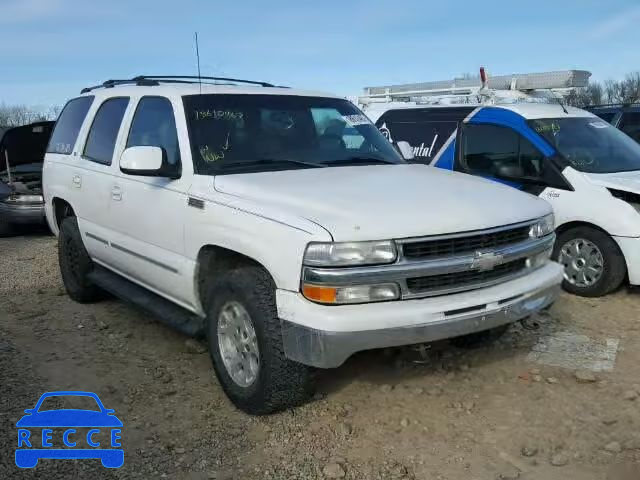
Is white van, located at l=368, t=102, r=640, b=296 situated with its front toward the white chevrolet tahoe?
no

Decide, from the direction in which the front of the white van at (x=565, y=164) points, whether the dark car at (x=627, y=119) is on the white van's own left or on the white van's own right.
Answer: on the white van's own left

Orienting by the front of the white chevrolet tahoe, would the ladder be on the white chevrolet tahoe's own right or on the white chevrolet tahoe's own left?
on the white chevrolet tahoe's own left

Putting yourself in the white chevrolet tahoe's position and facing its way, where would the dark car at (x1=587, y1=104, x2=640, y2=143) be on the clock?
The dark car is roughly at 9 o'clock from the white chevrolet tahoe.

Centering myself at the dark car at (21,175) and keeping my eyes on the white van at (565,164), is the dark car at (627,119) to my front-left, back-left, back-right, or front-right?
front-left

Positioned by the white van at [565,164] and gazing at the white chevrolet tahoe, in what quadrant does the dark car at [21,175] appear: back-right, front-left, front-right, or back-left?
front-right

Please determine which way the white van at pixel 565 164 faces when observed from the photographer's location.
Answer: facing the viewer and to the right of the viewer

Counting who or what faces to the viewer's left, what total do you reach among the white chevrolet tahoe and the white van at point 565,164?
0

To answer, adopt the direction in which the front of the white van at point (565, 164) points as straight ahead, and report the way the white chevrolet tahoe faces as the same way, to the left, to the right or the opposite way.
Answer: the same way

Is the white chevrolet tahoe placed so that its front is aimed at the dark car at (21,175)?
no

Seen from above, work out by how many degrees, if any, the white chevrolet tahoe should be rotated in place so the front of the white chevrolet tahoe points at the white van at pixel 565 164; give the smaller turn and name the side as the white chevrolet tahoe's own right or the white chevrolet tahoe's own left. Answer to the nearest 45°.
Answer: approximately 90° to the white chevrolet tahoe's own left
